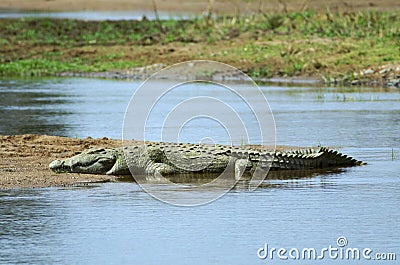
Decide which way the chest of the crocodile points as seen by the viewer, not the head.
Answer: to the viewer's left
